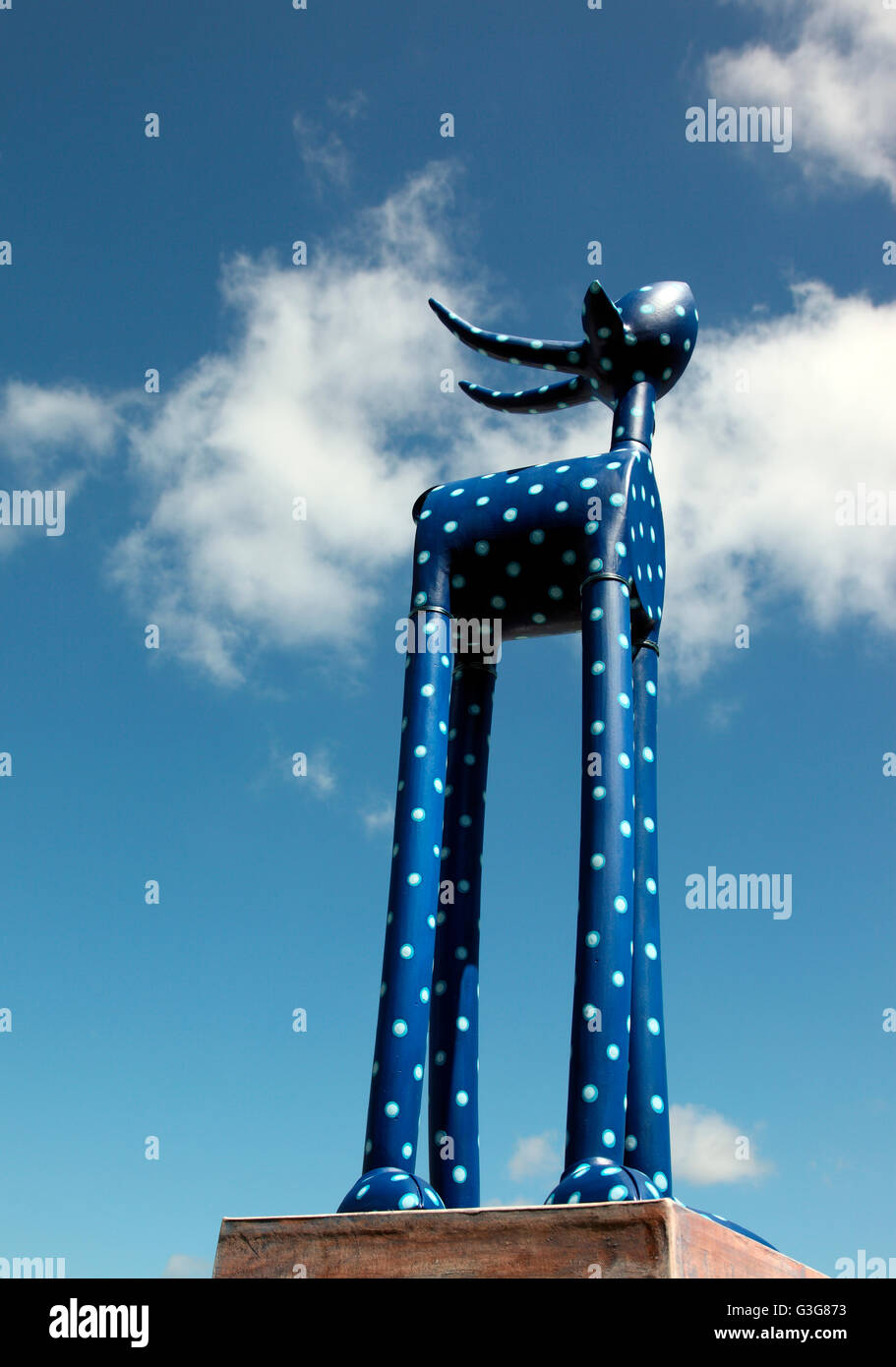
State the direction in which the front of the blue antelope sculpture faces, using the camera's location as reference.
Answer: facing the viewer and to the right of the viewer
